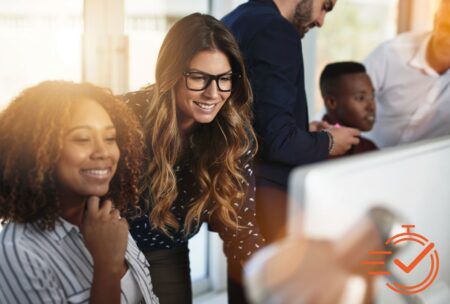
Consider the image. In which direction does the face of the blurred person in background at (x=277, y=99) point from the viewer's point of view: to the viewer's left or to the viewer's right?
to the viewer's right

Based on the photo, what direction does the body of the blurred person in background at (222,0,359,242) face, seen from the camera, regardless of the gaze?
to the viewer's right

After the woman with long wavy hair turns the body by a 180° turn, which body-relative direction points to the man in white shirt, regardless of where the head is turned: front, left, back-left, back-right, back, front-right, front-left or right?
right

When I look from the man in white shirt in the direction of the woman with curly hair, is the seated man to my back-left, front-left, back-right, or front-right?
front-right

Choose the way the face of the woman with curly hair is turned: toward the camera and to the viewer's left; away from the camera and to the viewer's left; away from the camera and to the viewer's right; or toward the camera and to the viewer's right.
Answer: toward the camera and to the viewer's right

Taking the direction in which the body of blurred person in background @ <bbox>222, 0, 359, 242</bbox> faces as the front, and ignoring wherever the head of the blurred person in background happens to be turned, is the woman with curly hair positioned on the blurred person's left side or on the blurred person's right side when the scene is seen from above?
on the blurred person's right side

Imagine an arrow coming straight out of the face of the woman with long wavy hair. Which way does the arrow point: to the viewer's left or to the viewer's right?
to the viewer's right

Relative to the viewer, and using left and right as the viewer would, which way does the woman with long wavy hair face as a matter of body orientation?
facing the viewer and to the right of the viewer

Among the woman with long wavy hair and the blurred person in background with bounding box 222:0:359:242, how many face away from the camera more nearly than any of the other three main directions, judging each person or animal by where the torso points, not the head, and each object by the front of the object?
0

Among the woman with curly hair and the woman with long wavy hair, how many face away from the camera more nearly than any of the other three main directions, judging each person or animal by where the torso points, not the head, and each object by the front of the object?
0

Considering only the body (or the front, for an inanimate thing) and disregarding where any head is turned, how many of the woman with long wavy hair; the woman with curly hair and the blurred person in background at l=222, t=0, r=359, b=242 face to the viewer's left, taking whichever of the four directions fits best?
0

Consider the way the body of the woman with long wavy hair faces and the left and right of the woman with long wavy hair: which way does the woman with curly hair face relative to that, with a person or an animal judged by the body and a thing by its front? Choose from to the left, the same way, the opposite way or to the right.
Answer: the same way

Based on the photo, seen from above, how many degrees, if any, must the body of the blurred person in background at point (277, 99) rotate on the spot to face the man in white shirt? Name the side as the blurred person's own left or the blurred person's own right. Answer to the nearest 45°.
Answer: approximately 45° to the blurred person's own left

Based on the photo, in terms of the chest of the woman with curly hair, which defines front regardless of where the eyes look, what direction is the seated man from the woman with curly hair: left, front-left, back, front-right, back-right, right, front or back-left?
left
